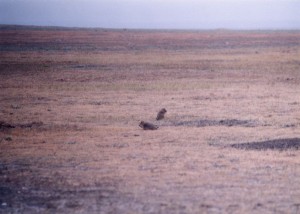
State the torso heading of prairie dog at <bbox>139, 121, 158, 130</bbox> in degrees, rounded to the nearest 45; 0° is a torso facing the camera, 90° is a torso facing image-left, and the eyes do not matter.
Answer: approximately 90°
